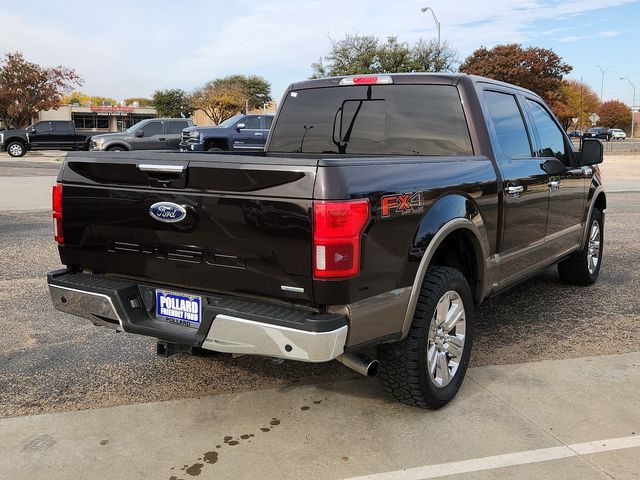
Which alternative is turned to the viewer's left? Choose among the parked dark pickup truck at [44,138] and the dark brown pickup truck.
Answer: the parked dark pickup truck

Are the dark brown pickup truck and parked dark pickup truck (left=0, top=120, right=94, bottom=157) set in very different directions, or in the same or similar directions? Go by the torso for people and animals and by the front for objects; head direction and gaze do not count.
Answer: very different directions

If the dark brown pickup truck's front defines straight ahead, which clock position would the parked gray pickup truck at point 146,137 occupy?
The parked gray pickup truck is roughly at 10 o'clock from the dark brown pickup truck.

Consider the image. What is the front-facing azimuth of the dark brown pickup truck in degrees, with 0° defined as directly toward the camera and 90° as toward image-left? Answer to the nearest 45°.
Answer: approximately 225°

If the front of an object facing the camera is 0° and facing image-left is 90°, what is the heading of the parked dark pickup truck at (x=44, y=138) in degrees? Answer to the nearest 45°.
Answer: approximately 90°

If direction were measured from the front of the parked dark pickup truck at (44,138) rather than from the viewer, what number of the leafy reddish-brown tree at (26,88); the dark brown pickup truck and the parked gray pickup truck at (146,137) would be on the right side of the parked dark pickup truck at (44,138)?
1

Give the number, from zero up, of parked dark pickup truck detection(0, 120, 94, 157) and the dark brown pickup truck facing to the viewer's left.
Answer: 1

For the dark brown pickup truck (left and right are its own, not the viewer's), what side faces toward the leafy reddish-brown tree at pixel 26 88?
left

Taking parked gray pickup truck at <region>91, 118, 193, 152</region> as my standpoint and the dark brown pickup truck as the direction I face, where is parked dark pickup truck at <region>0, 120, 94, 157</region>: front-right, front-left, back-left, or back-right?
back-right
